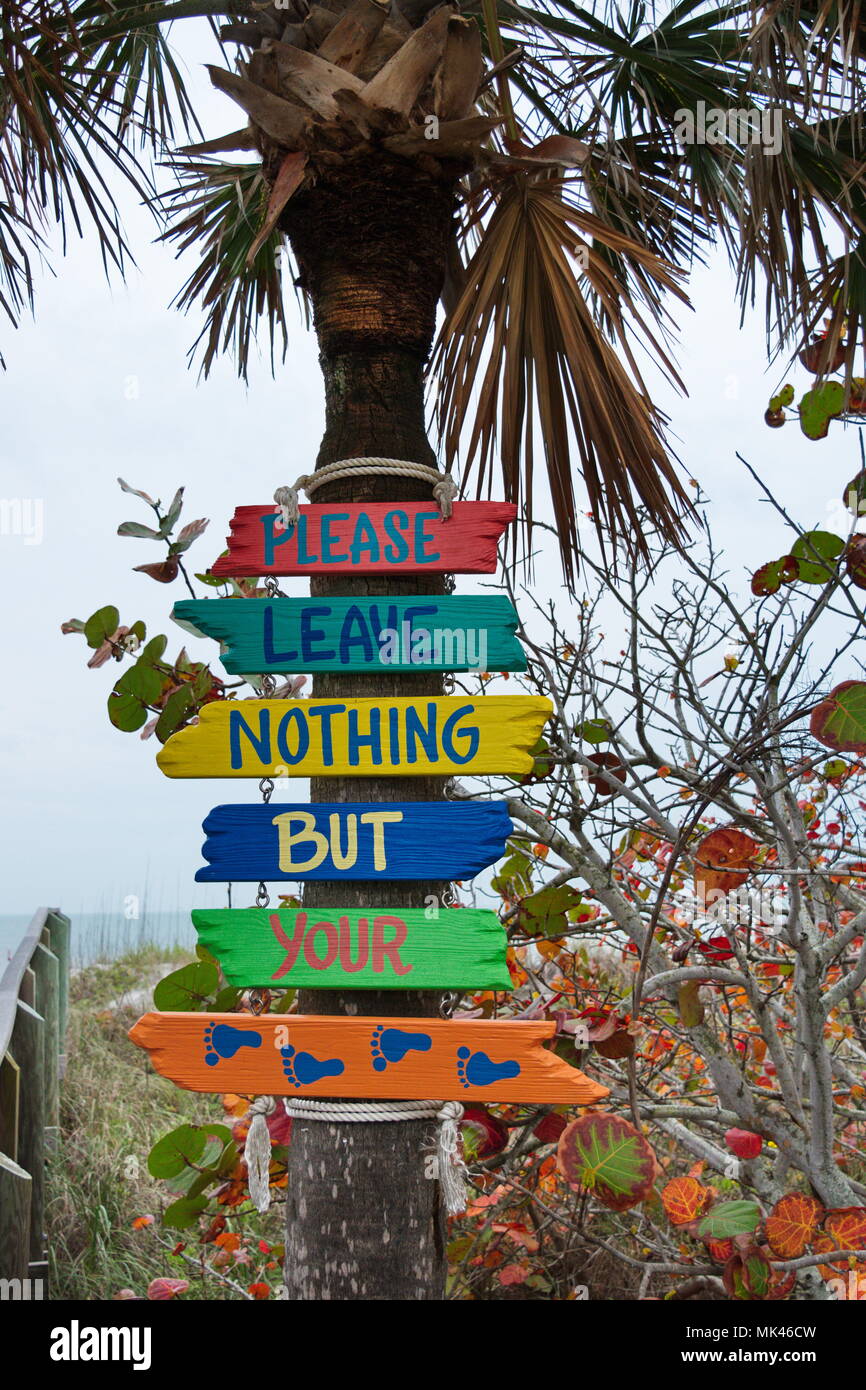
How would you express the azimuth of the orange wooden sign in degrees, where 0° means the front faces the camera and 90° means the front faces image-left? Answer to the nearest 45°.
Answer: approximately 0°

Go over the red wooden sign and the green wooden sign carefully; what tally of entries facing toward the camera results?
2

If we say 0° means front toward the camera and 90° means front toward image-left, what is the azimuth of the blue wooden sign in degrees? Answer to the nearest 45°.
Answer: approximately 0°
